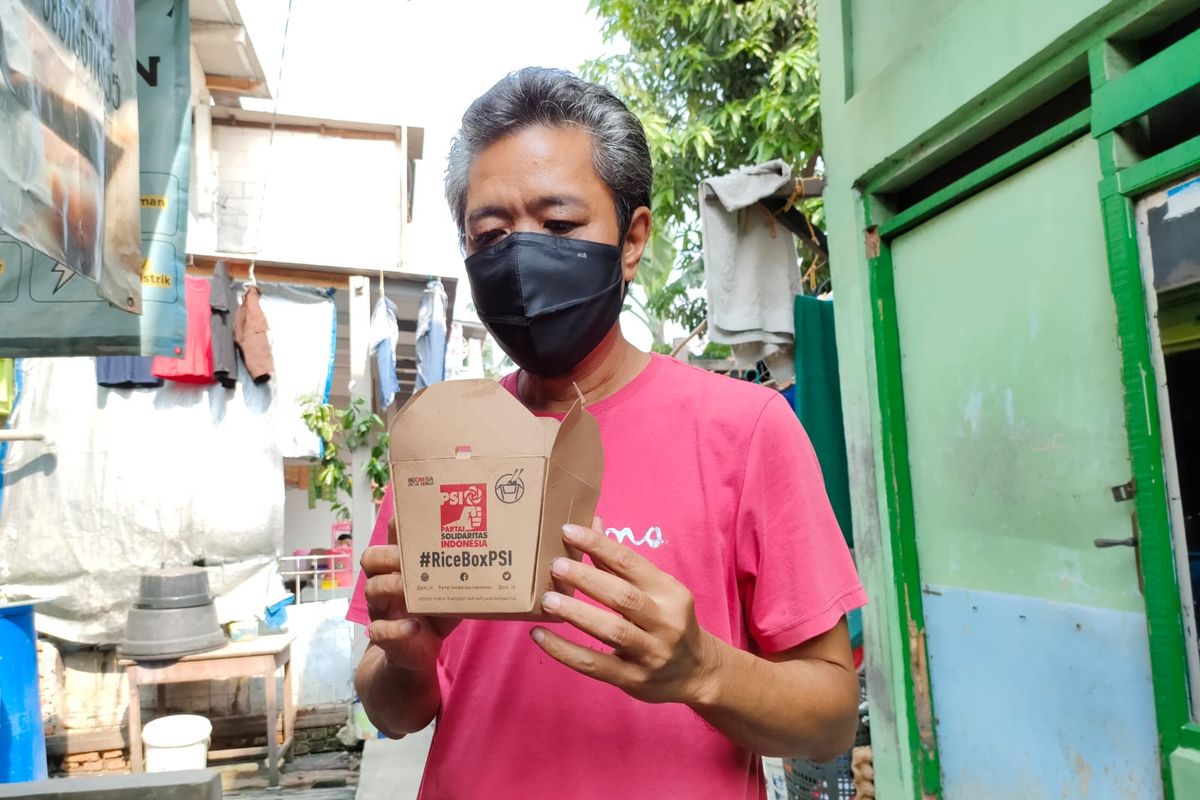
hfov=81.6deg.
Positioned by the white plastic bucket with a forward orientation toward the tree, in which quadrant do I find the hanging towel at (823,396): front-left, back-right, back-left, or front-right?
front-right

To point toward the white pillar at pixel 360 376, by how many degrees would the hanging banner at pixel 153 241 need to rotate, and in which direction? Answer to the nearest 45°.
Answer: approximately 135° to its left

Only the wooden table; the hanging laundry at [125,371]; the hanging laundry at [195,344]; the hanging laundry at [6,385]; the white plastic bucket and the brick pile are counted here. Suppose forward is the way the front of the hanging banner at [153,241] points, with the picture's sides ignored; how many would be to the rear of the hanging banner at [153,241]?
6

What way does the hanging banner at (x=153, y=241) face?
toward the camera

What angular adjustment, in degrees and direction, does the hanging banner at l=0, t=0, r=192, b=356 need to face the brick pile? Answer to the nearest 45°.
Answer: approximately 180°

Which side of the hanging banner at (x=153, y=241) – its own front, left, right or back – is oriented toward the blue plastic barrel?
back

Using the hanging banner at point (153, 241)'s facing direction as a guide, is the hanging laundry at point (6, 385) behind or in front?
behind

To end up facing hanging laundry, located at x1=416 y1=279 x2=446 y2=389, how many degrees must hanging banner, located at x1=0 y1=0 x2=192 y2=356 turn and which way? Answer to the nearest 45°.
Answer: approximately 135° to its left

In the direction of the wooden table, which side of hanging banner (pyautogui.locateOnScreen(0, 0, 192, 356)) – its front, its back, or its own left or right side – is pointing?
back

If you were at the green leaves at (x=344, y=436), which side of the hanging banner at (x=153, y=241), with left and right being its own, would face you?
back

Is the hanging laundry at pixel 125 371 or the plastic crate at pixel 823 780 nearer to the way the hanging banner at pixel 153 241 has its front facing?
the plastic crate

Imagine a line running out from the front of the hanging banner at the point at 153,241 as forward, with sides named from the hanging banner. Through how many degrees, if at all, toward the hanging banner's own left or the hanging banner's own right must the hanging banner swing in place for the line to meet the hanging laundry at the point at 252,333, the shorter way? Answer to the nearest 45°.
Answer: approximately 180°

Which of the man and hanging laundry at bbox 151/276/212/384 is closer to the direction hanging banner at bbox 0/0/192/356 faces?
the man

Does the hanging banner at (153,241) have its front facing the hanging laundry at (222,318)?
no

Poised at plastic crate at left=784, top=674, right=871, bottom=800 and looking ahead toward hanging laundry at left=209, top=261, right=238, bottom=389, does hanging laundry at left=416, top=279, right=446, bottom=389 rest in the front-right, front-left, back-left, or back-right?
front-right

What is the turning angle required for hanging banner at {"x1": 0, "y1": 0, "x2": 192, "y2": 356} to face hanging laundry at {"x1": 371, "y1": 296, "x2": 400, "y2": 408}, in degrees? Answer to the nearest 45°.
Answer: approximately 135° to its left

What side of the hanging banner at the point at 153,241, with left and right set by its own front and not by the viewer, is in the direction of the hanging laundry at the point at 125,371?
back
